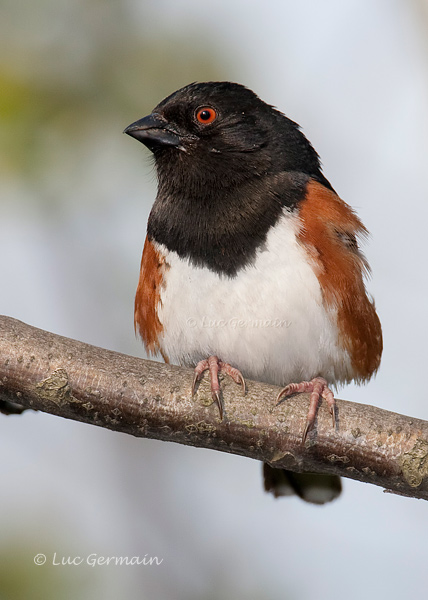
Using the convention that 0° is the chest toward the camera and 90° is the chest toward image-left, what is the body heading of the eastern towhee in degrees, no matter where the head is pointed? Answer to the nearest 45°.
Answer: approximately 45°
